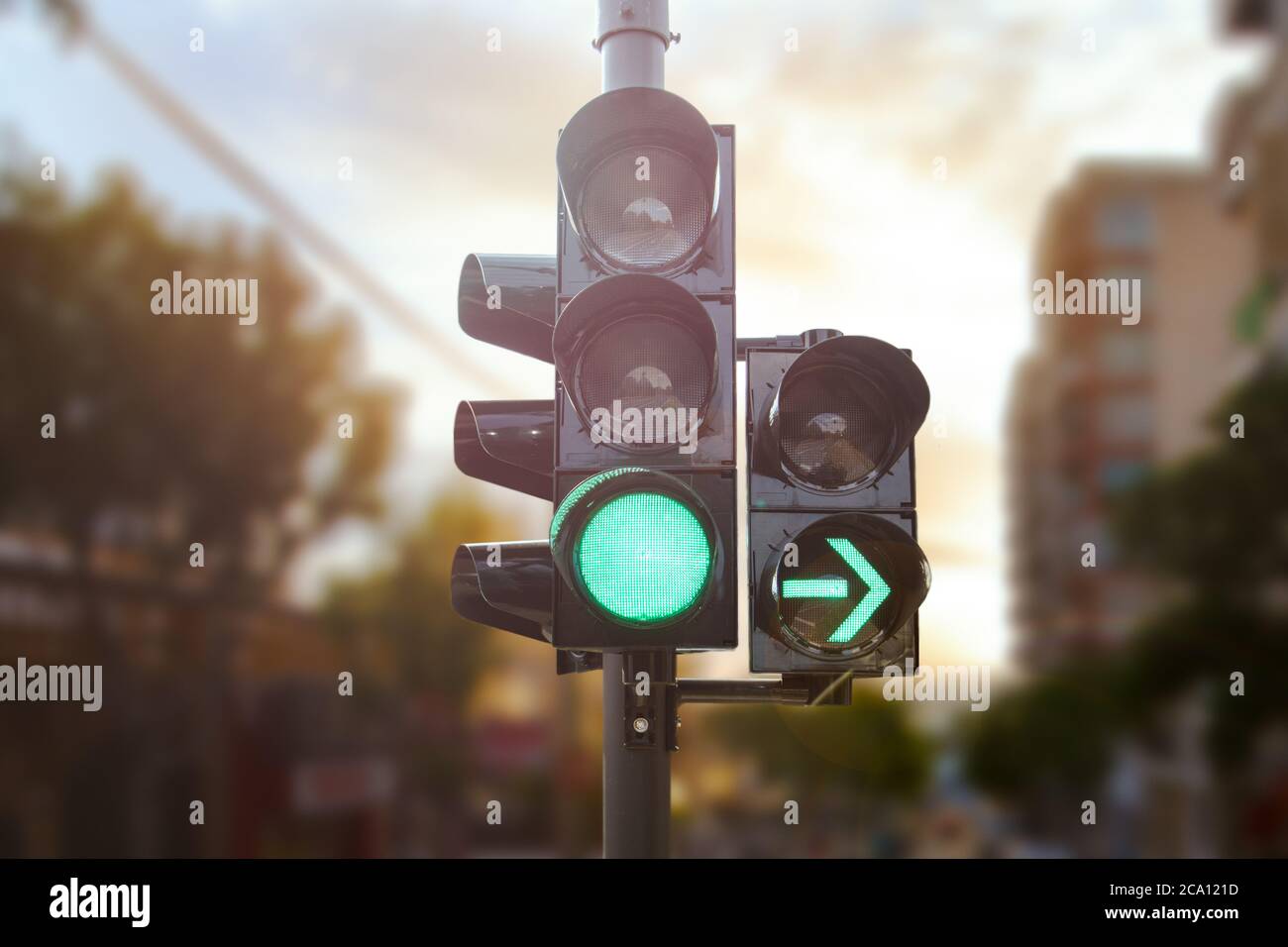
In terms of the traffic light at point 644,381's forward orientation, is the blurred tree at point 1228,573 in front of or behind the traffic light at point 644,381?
behind

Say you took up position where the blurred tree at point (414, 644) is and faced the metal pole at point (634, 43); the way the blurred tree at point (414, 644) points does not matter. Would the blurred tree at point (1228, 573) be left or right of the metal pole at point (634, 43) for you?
left

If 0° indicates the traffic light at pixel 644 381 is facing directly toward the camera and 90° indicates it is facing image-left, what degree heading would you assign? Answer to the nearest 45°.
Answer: approximately 0°

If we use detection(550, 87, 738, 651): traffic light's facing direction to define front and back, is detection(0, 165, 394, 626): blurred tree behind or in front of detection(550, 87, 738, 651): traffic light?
behind
